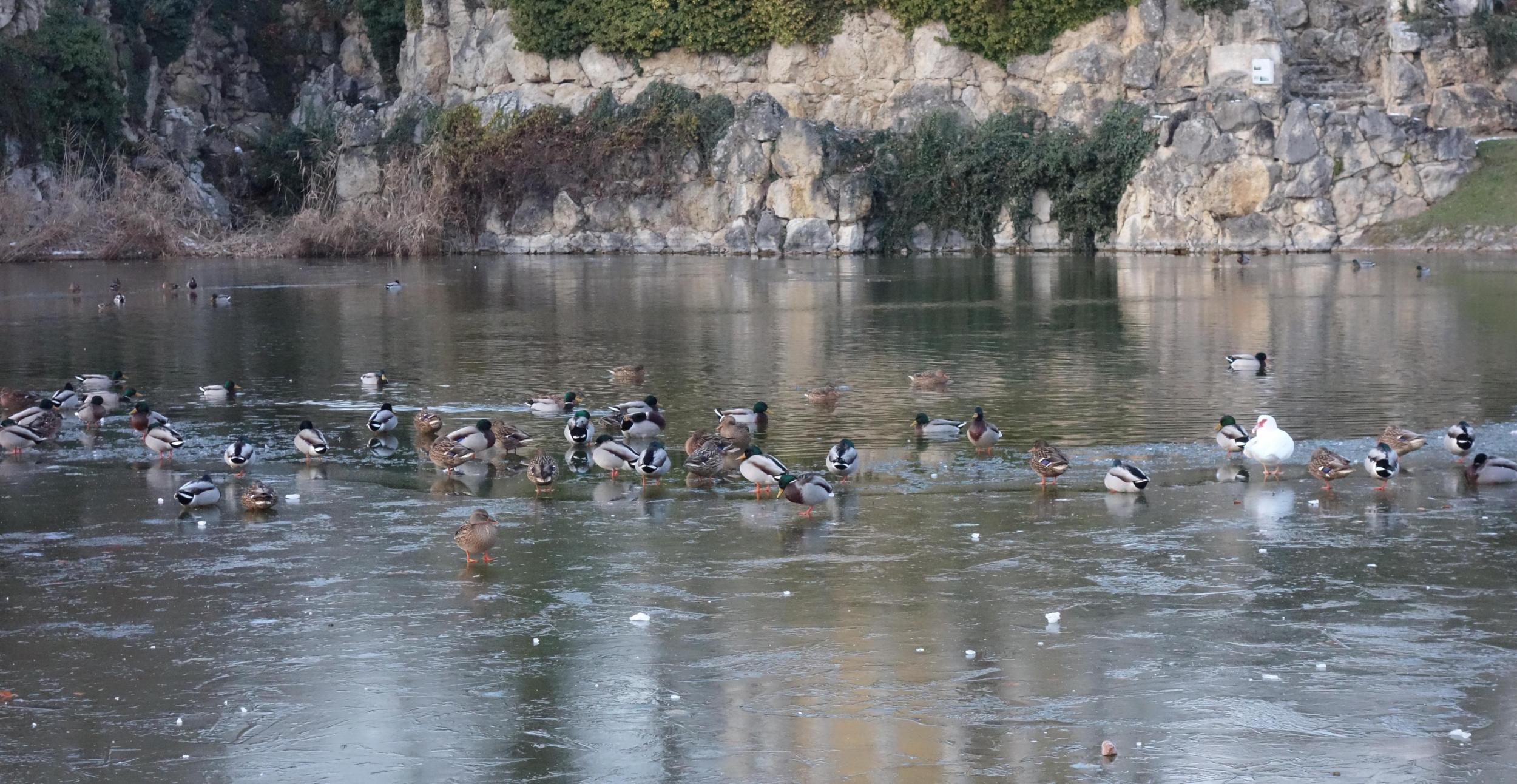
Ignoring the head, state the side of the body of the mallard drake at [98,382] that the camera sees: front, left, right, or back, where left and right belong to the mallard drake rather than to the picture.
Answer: right

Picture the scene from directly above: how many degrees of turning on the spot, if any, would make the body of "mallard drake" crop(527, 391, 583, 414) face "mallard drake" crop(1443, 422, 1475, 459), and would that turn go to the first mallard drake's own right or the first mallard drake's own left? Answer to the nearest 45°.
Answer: approximately 45° to the first mallard drake's own right

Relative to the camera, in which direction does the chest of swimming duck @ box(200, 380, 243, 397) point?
to the viewer's right

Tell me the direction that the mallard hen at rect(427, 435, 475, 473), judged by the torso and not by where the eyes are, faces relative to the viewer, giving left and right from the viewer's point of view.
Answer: facing to the left of the viewer

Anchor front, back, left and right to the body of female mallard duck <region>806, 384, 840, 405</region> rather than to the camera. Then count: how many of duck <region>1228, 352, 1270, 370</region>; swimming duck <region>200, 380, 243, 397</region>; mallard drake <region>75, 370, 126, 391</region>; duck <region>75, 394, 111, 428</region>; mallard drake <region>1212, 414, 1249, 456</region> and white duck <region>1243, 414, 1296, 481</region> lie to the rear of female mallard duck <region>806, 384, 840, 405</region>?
3

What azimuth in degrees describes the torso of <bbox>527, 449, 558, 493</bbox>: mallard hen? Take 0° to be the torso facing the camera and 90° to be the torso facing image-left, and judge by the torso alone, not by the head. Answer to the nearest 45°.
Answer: approximately 180°

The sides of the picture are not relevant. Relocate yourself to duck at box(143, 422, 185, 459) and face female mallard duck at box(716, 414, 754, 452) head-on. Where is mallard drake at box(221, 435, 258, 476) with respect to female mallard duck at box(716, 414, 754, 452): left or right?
right
